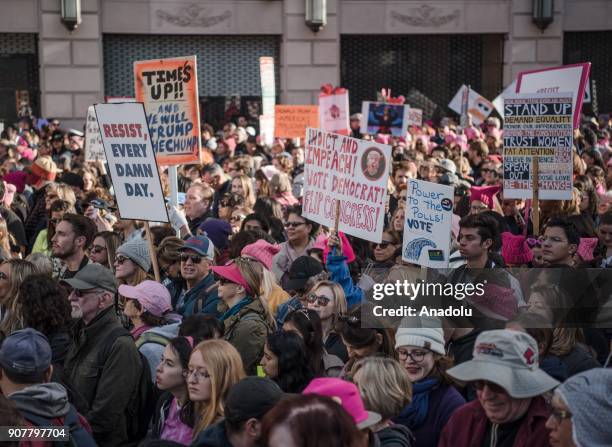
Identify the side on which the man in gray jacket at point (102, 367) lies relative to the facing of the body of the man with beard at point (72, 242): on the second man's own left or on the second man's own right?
on the second man's own left
